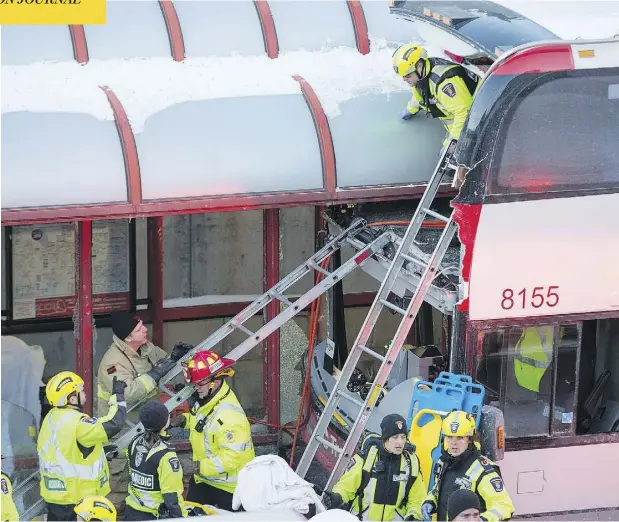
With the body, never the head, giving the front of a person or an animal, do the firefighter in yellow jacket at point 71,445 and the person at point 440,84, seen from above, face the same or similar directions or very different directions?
very different directions

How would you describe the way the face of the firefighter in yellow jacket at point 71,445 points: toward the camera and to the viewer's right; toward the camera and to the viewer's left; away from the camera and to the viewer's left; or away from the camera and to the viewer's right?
away from the camera and to the viewer's right

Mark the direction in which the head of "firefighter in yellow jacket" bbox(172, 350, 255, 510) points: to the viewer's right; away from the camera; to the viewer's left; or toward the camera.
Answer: to the viewer's left

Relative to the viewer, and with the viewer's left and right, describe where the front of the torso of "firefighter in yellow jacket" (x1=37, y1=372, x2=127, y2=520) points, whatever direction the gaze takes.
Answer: facing away from the viewer and to the right of the viewer

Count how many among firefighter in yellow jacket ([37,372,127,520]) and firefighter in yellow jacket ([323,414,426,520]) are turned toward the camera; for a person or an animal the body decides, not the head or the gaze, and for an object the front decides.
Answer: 1

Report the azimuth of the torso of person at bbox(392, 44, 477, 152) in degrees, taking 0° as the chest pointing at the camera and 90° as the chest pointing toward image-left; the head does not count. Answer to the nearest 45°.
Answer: approximately 45°

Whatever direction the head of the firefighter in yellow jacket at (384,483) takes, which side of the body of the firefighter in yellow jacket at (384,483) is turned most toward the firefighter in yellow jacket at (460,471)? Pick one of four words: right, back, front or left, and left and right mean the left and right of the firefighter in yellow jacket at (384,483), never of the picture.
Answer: left

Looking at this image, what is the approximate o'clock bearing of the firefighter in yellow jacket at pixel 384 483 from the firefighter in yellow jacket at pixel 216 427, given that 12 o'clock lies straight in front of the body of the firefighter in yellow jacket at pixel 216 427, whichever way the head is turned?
the firefighter in yellow jacket at pixel 384 483 is roughly at 9 o'clock from the firefighter in yellow jacket at pixel 216 427.
